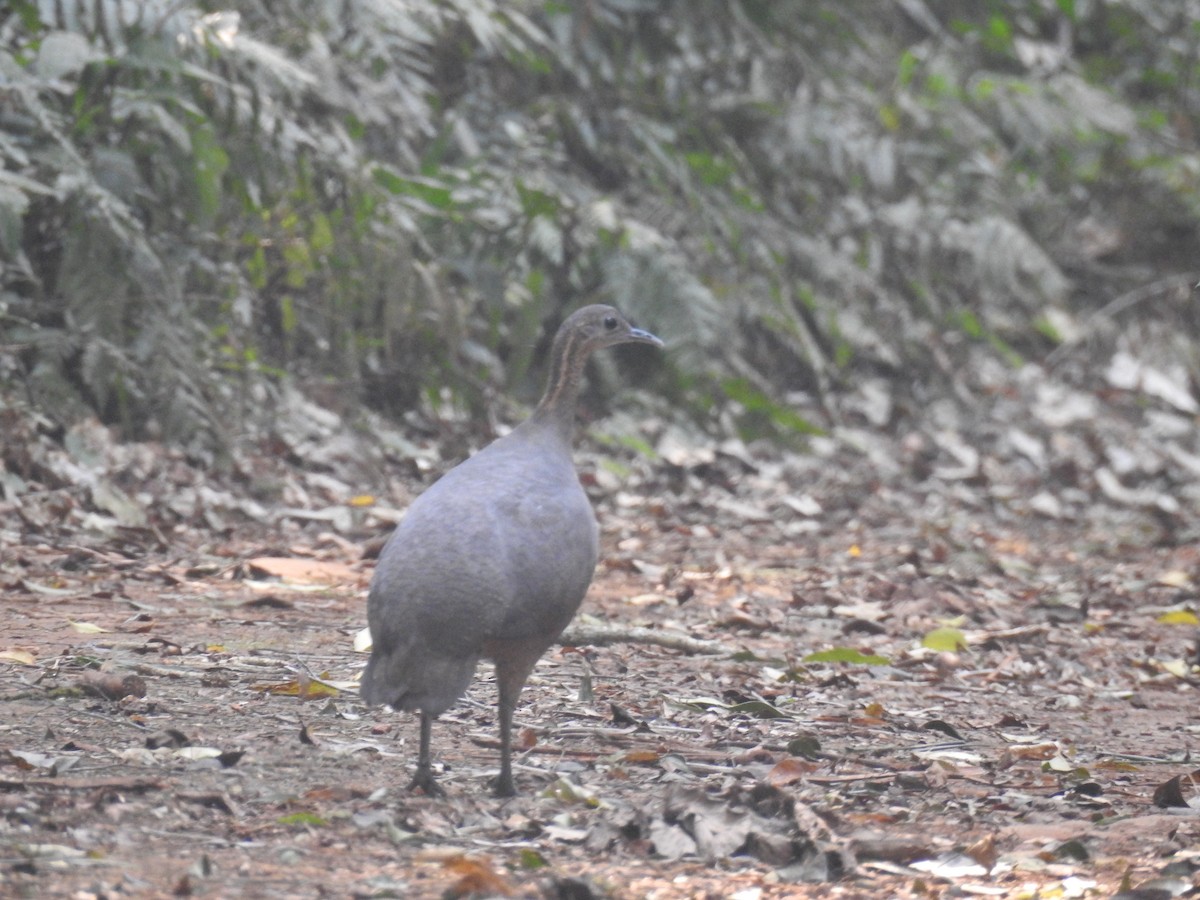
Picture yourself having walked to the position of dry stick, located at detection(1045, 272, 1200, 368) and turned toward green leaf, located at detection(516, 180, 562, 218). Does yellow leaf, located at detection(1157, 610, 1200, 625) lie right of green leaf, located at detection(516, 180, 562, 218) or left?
left

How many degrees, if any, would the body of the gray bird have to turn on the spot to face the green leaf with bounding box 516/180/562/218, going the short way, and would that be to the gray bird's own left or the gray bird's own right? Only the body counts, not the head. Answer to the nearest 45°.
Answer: approximately 45° to the gray bird's own left

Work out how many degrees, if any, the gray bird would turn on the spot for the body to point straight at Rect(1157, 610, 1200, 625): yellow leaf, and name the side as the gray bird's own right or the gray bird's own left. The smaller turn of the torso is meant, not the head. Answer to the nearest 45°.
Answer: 0° — it already faces it

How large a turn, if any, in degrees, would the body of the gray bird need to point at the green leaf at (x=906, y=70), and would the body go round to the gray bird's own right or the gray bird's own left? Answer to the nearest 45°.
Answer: approximately 45° to the gray bird's own left

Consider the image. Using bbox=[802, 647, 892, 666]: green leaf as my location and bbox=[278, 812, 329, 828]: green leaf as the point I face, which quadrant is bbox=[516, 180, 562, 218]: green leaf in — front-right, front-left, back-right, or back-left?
back-right

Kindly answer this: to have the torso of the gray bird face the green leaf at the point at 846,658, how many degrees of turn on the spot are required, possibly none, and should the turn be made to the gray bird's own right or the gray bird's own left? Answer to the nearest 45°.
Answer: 0° — it already faces it

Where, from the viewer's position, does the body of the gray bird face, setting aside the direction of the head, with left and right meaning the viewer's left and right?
facing away from the viewer and to the right of the viewer

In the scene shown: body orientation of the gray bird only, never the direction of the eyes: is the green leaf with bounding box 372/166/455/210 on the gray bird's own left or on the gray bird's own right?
on the gray bird's own left
